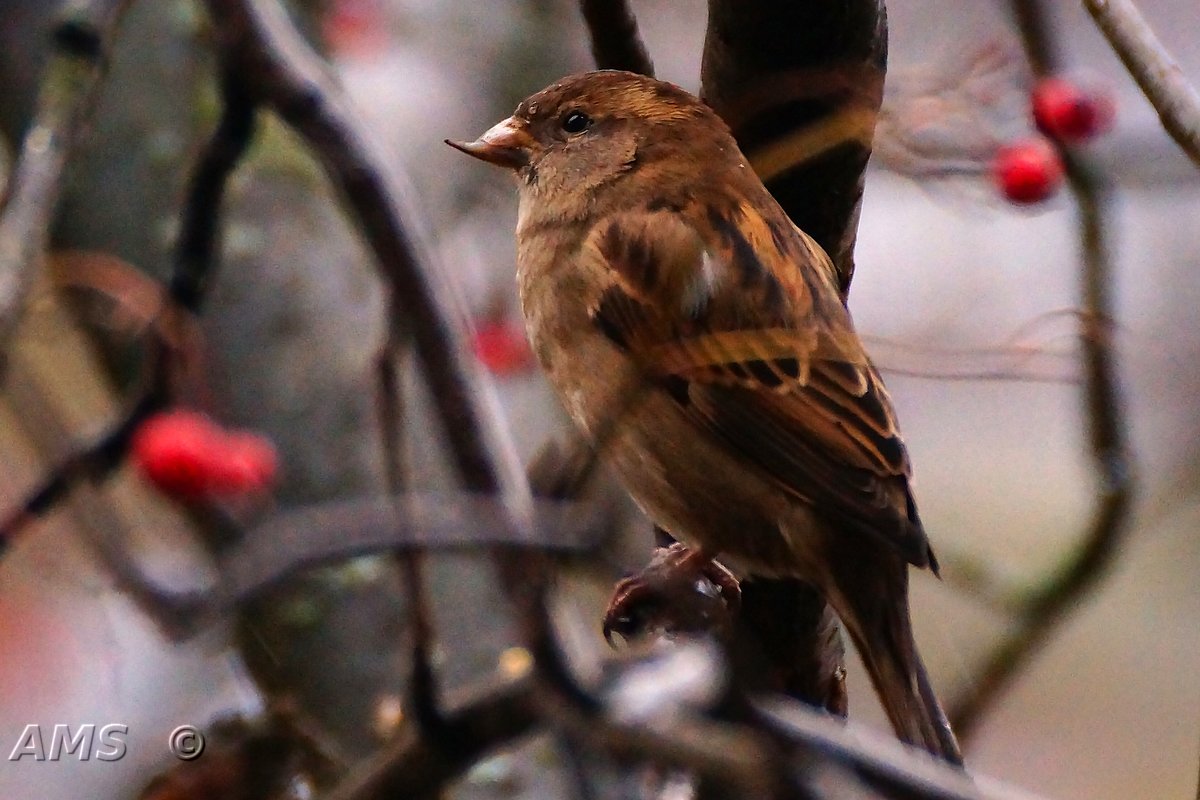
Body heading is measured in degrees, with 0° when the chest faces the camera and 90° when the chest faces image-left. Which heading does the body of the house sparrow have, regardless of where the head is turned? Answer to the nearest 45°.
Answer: approximately 90°

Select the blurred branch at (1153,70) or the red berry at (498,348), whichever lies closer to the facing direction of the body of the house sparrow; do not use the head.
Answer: the red berry

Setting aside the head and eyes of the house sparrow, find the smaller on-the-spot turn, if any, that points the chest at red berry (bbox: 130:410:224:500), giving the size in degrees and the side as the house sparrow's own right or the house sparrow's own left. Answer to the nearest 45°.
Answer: approximately 45° to the house sparrow's own left

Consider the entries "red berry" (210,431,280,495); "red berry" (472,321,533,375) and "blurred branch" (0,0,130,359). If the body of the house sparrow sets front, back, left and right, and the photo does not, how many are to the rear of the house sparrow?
0

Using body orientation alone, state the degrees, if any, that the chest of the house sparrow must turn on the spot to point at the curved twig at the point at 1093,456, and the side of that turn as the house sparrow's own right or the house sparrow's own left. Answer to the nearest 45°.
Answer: approximately 180°

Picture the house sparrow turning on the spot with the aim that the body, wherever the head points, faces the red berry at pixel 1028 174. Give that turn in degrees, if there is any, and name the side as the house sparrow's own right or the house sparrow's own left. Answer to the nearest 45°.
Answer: approximately 135° to the house sparrow's own right

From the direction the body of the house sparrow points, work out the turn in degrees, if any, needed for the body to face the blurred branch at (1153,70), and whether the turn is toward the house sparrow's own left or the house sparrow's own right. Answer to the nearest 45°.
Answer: approximately 135° to the house sparrow's own left

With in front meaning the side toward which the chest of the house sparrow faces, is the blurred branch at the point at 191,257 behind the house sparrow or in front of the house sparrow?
in front

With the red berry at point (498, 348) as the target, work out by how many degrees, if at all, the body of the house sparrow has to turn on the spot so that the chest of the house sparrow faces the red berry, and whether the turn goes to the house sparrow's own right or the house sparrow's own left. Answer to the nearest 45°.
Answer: approximately 45° to the house sparrow's own right
